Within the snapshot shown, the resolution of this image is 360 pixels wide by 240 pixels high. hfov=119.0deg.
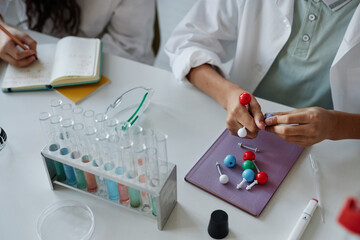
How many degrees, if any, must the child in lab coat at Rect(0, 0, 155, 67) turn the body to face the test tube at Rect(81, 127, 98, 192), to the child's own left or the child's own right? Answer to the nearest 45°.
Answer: approximately 45° to the child's own left

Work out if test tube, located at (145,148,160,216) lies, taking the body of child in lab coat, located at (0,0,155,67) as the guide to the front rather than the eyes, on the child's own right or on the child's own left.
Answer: on the child's own left

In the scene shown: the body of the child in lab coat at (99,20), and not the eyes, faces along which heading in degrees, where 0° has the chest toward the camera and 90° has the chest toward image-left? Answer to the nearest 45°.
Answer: approximately 45°

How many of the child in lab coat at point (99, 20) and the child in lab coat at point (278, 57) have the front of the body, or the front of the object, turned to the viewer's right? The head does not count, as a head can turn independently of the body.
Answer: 0

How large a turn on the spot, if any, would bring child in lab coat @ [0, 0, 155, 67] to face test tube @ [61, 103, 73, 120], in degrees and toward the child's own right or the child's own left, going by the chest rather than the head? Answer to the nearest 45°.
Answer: approximately 45° to the child's own left

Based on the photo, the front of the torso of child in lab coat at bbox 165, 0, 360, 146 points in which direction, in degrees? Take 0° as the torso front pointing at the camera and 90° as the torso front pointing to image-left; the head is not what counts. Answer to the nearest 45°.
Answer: approximately 0°
